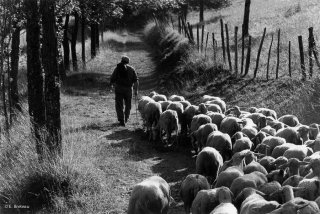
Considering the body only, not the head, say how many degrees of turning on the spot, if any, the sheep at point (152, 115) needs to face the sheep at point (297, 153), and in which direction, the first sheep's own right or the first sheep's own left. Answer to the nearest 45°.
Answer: approximately 135° to the first sheep's own right

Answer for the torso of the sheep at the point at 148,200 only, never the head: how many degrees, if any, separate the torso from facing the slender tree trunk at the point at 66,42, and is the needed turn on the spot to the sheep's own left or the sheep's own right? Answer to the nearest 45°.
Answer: approximately 45° to the sheep's own left

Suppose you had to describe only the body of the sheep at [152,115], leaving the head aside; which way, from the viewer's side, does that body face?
away from the camera

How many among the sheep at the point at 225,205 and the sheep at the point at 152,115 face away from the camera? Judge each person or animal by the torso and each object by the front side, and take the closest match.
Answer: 2

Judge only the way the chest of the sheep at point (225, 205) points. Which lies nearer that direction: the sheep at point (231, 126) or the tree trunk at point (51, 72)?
the sheep

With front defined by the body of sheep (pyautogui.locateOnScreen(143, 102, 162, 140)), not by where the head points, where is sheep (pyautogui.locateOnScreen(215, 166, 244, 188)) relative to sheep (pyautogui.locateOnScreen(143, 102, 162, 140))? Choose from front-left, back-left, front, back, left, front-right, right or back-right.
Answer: back

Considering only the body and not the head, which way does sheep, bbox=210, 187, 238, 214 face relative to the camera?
away from the camera

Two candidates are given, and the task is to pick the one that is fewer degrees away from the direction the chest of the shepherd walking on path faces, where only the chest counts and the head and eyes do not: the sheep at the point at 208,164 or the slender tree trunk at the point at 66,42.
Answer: the slender tree trunk

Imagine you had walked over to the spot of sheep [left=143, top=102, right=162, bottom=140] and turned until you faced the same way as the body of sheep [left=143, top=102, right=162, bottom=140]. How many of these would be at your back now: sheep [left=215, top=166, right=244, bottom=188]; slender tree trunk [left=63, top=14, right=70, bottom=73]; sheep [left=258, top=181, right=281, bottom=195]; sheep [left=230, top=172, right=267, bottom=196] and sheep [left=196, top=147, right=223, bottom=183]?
4

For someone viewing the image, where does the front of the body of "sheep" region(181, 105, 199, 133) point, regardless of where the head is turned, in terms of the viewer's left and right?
facing away from the viewer and to the right of the viewer

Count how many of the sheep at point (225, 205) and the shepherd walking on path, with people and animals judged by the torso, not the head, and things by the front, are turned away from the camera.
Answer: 2

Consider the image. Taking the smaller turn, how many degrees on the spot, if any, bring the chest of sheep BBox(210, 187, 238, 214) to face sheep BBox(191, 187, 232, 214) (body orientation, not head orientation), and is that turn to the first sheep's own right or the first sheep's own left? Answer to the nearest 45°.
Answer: approximately 45° to the first sheep's own left

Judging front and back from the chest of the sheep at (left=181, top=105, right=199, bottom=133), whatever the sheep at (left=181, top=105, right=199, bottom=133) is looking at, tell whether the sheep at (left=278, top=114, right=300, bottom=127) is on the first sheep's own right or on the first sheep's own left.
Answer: on the first sheep's own right
